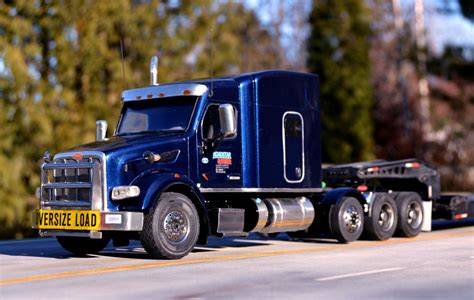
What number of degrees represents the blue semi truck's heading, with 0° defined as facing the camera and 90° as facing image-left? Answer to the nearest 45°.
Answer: approximately 45°

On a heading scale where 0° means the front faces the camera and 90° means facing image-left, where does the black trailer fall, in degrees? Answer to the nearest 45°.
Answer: approximately 45°

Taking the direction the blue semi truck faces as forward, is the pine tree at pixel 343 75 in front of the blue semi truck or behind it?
behind

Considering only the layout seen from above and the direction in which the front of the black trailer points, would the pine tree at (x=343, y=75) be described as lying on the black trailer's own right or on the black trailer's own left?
on the black trailer's own right
